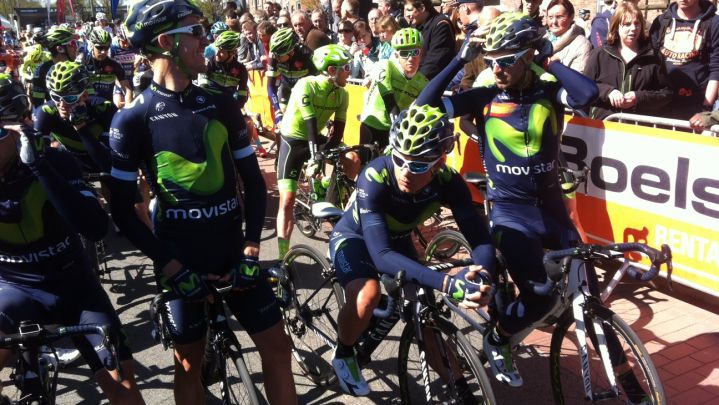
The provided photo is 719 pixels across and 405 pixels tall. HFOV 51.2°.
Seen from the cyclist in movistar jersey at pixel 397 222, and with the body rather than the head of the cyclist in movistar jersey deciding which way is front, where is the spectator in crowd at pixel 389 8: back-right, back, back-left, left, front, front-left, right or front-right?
back-left

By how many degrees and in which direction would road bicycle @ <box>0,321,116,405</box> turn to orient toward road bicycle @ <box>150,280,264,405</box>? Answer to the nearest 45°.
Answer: approximately 90° to its left

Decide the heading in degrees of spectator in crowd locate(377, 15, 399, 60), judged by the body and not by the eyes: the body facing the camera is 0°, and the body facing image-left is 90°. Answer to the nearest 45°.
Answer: approximately 45°

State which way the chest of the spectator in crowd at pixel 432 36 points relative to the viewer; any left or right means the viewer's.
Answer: facing the viewer and to the left of the viewer

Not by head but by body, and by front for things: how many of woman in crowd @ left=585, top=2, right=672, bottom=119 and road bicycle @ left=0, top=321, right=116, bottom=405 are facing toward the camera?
2

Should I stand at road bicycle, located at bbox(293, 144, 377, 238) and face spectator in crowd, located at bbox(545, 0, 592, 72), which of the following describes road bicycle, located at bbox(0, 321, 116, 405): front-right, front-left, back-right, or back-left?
back-right

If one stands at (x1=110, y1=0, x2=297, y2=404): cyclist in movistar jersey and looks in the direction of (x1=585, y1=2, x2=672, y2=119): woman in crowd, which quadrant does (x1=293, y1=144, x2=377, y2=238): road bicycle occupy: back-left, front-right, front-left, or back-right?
front-left

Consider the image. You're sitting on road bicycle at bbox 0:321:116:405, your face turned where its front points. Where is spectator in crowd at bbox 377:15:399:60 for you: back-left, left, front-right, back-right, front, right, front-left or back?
back-left

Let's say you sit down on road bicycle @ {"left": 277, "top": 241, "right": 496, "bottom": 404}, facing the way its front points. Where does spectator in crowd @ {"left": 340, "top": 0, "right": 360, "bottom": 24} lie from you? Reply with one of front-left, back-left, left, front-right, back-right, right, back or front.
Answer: back-left

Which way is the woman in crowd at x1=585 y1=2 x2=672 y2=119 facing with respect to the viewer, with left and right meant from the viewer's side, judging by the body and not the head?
facing the viewer

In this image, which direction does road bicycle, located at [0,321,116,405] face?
toward the camera

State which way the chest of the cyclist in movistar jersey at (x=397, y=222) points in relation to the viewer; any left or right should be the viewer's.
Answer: facing the viewer and to the right of the viewer

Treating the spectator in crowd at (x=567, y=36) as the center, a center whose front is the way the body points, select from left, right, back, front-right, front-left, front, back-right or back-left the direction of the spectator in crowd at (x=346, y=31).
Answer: right

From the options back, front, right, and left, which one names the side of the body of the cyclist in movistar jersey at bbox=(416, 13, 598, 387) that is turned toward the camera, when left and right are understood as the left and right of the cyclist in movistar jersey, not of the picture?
front

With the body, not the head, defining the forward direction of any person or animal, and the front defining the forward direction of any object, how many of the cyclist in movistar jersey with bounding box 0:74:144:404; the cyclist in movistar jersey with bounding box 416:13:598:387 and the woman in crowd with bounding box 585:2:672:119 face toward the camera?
3

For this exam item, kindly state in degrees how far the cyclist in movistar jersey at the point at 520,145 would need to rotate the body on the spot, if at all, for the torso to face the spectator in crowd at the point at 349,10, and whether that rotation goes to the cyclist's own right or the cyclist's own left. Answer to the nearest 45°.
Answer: approximately 180°
